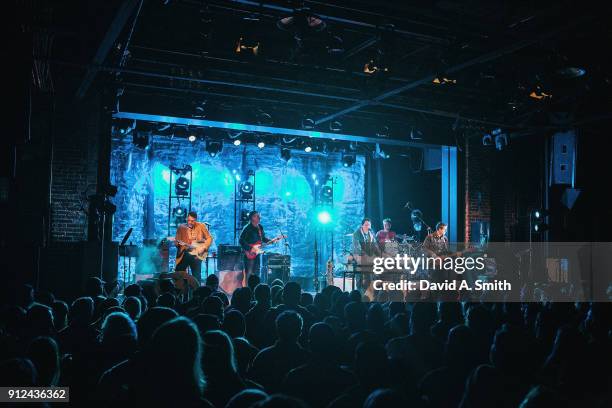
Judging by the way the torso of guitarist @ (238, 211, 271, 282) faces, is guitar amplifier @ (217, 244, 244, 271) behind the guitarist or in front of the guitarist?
behind

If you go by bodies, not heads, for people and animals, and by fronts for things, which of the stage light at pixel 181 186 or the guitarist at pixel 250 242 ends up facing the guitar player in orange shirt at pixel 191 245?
the stage light

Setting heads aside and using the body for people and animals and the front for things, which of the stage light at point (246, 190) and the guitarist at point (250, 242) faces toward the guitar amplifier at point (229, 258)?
the stage light

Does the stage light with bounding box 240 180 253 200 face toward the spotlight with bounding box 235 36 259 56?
yes

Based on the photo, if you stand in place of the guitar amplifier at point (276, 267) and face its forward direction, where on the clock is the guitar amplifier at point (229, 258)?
the guitar amplifier at point (229, 258) is roughly at 3 o'clock from the guitar amplifier at point (276, 267).
